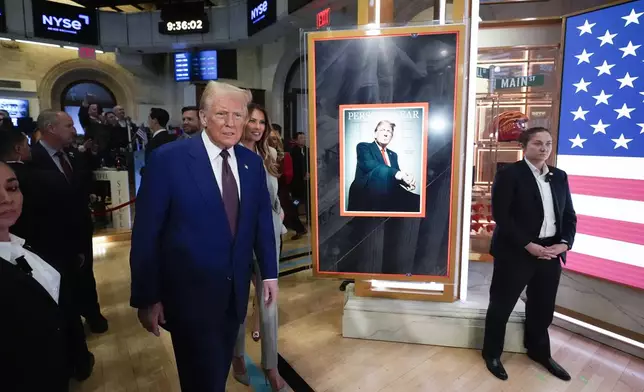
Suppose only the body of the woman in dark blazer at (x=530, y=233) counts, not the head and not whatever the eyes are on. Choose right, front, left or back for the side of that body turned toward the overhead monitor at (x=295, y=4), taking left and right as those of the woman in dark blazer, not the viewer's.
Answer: back

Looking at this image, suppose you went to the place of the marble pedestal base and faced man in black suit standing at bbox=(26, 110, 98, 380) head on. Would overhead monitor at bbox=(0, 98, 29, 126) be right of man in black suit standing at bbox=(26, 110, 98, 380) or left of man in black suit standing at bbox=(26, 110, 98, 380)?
right

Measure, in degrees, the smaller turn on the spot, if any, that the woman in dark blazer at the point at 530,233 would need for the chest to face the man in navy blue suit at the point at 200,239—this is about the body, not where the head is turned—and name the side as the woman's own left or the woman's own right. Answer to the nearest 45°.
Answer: approximately 90° to the woman's own right

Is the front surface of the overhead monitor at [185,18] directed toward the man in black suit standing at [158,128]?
yes

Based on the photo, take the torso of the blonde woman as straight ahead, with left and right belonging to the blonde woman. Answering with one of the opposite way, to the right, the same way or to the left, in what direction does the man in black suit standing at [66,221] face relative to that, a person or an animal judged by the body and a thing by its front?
to the left

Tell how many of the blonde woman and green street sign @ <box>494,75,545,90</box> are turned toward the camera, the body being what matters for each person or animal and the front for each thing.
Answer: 2

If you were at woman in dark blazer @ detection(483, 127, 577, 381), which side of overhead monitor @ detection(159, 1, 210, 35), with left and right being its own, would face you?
front

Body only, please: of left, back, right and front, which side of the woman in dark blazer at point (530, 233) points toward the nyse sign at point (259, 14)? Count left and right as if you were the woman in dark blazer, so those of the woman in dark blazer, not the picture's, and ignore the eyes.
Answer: back

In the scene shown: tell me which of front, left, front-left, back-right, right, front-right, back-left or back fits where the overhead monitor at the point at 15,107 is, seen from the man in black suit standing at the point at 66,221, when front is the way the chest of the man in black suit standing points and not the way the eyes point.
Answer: back-left

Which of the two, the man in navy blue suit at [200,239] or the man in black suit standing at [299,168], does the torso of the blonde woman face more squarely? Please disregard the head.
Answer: the man in navy blue suit

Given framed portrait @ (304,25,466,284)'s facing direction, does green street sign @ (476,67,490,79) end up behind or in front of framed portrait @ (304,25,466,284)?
behind

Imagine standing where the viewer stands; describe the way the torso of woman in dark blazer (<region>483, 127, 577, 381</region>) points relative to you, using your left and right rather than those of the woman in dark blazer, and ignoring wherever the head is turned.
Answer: facing the viewer and to the right of the viewer

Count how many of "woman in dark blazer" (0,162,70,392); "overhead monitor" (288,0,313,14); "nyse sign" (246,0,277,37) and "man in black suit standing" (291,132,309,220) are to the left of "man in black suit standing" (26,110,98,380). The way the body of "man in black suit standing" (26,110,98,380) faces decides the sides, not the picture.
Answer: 3
